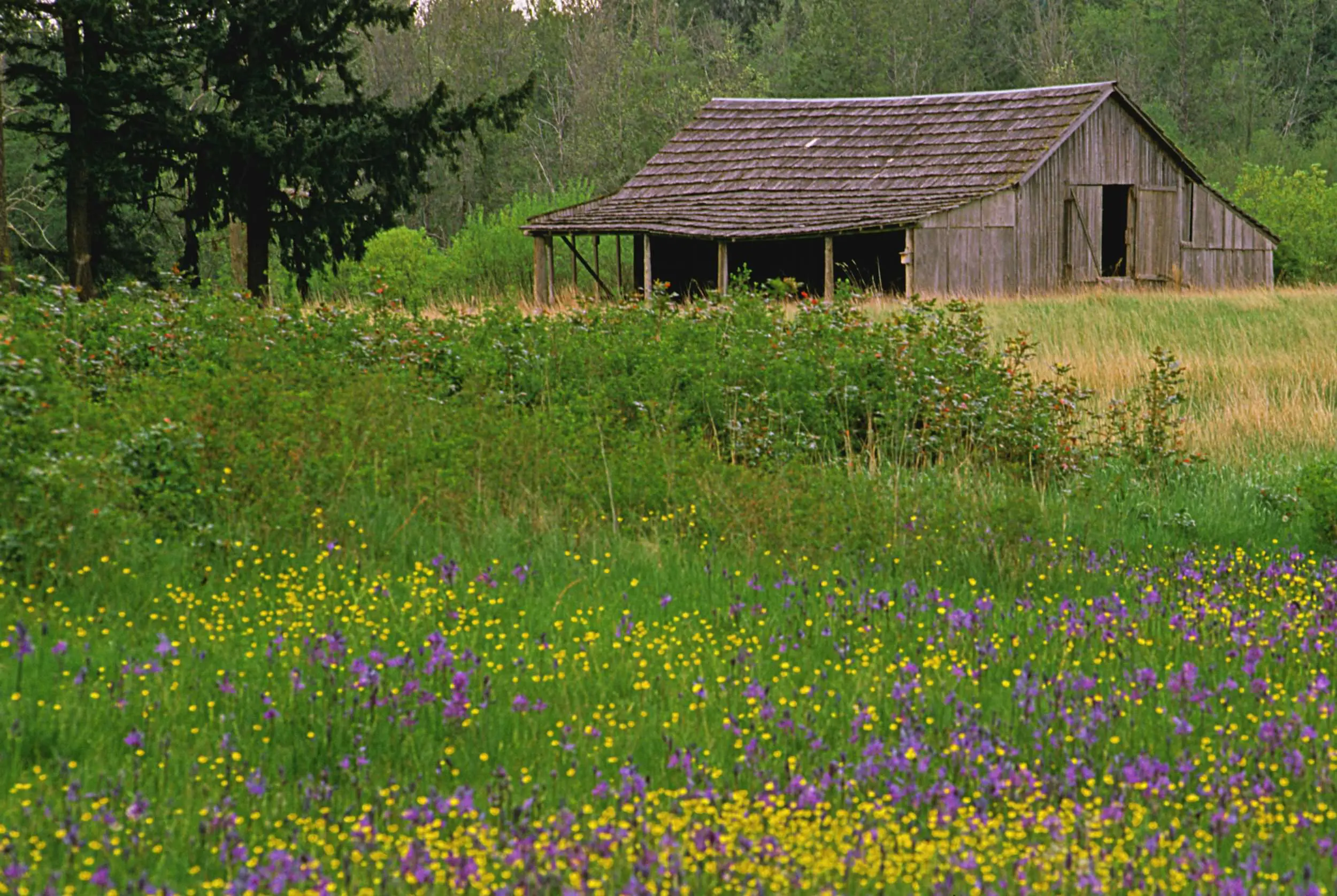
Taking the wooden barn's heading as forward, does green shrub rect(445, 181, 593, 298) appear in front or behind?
behind

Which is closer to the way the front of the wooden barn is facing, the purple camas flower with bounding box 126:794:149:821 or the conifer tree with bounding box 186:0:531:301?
the purple camas flower

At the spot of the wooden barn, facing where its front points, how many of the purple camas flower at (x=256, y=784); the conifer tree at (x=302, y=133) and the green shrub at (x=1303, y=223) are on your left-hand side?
1

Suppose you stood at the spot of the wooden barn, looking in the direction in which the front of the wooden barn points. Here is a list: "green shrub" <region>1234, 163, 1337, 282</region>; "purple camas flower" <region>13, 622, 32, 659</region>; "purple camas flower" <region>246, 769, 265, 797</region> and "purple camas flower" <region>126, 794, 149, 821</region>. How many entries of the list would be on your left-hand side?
1

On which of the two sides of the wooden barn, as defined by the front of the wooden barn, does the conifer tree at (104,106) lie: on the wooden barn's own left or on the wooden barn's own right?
on the wooden barn's own right

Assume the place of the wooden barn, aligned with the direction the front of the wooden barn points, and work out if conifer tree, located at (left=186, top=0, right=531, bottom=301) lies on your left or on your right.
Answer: on your right

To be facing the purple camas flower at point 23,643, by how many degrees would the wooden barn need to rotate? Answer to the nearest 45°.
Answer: approximately 45° to its right

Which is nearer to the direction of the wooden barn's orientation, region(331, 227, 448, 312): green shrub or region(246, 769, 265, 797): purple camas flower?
the purple camas flower

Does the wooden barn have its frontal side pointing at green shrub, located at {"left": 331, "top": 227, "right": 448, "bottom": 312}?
no

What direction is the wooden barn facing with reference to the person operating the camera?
facing the viewer and to the right of the viewer

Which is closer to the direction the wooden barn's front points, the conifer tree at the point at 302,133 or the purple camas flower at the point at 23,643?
the purple camas flower

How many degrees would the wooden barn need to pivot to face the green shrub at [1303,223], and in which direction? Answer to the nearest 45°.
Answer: approximately 90° to its left

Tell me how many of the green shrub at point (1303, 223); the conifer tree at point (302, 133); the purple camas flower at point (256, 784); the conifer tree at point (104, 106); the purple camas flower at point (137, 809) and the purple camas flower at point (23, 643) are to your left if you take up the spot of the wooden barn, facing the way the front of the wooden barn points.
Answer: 1
